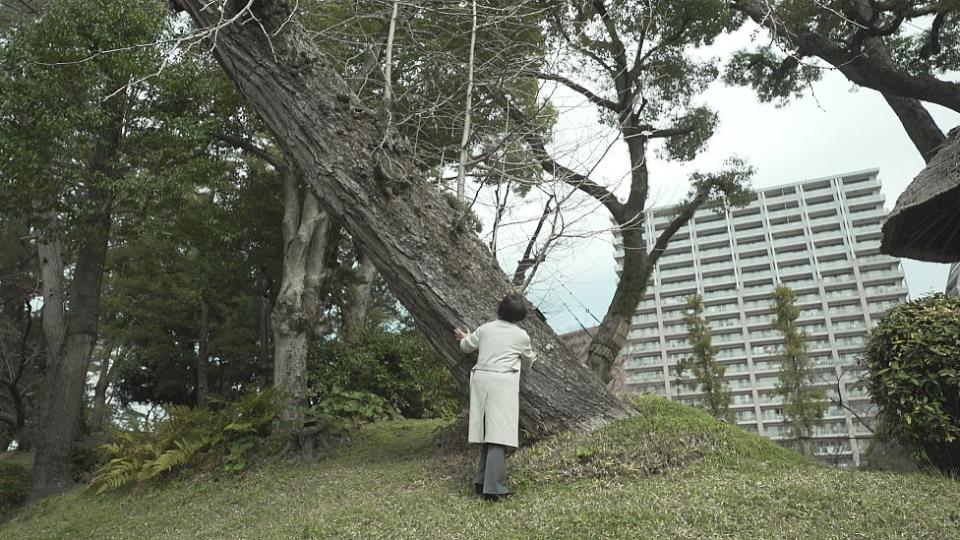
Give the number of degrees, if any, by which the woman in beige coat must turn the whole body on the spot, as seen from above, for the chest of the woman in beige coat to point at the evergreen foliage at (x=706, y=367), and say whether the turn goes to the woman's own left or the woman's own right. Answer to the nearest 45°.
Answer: approximately 45° to the woman's own right

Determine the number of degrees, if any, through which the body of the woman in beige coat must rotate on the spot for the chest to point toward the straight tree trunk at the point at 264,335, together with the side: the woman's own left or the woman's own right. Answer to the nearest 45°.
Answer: approximately 45° to the woman's own left

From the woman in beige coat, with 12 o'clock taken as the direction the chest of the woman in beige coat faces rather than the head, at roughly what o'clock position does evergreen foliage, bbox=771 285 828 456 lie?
The evergreen foliage is roughly at 1 o'clock from the woman in beige coat.

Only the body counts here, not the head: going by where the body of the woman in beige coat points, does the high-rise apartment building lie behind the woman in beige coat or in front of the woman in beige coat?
in front

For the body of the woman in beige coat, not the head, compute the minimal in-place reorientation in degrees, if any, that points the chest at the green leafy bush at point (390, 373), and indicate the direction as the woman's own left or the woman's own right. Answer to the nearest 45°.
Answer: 0° — they already face it

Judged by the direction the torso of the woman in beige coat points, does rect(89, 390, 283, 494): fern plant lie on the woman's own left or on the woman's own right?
on the woman's own left

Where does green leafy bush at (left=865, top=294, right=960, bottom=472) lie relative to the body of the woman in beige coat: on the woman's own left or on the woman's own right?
on the woman's own right

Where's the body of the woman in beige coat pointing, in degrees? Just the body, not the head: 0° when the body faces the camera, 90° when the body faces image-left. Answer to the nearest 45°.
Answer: approximately 180°

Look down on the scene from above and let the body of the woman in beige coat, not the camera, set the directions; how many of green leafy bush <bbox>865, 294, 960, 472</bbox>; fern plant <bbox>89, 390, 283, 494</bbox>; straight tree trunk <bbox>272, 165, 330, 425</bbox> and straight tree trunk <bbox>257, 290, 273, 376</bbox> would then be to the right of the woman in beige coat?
1

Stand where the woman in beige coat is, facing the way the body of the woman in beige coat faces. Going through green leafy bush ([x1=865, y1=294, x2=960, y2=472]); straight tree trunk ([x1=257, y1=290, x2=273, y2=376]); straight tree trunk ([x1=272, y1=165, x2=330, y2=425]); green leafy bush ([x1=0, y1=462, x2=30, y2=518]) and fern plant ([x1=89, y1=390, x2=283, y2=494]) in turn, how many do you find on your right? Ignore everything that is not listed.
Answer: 1

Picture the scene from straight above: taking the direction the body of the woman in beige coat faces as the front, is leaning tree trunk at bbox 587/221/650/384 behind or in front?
in front

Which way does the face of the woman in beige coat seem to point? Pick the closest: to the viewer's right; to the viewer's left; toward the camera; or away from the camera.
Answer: away from the camera
